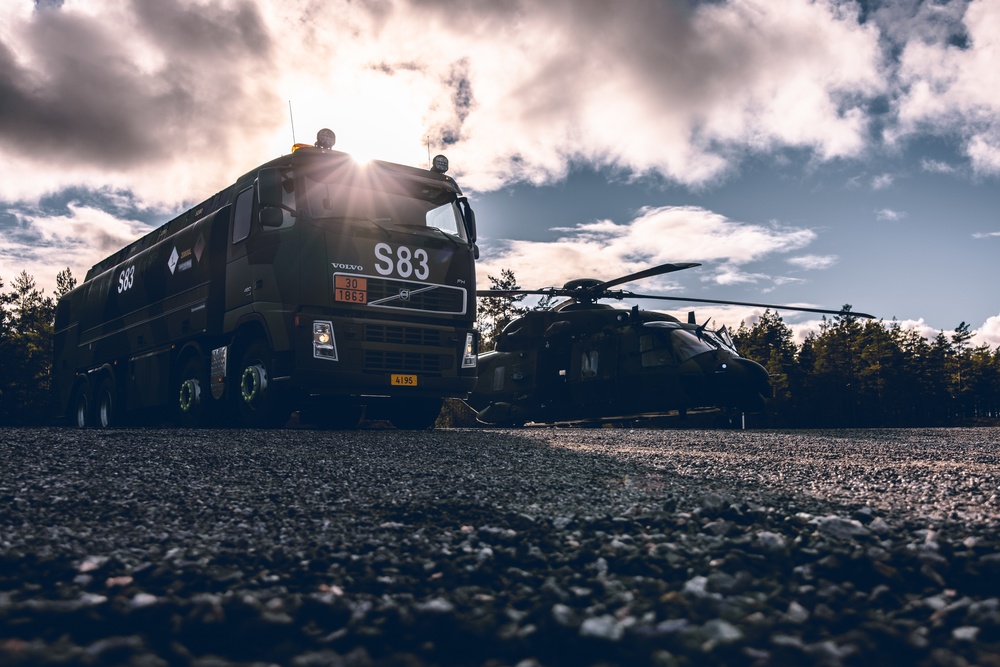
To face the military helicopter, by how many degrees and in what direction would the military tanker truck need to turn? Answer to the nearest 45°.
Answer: approximately 90° to its left

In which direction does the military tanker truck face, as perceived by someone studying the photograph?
facing the viewer and to the right of the viewer
